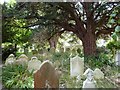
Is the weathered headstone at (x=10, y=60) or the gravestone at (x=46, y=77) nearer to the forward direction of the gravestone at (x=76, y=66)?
the gravestone

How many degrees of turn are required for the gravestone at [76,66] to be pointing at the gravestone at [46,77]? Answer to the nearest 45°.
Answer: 0° — it already faces it

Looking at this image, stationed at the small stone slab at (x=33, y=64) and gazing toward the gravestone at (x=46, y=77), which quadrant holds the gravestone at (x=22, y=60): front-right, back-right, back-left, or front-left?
back-right

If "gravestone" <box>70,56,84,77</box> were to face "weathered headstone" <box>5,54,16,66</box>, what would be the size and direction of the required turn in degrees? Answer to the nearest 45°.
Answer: approximately 90° to its right

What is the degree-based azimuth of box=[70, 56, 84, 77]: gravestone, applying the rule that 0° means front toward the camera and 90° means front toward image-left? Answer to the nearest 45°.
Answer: approximately 0°
